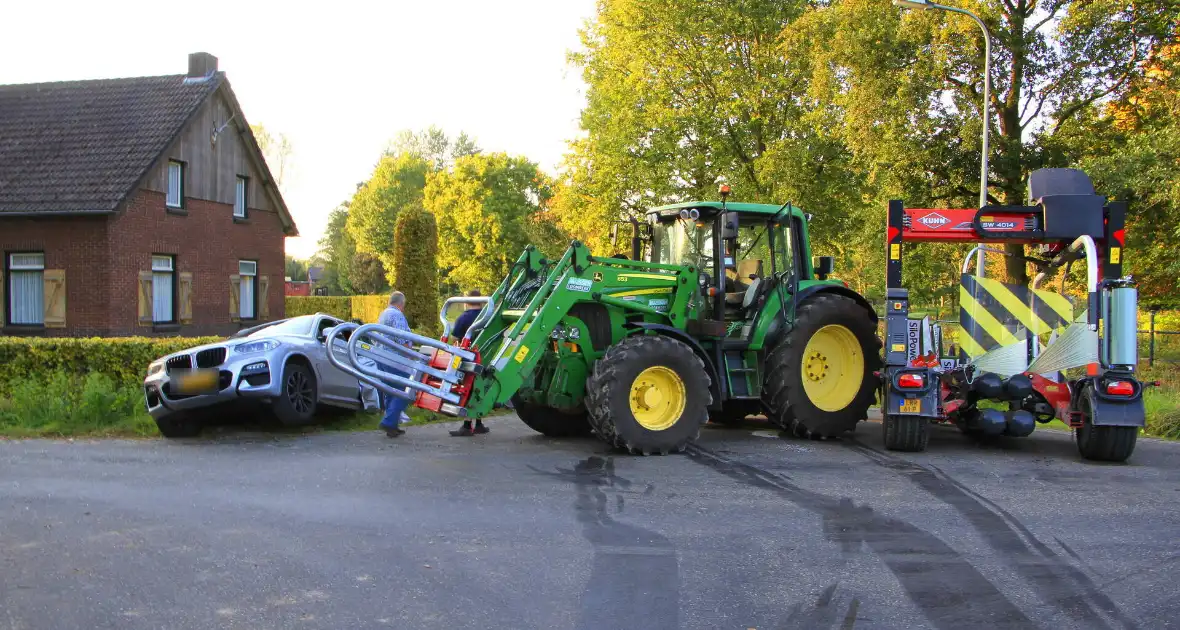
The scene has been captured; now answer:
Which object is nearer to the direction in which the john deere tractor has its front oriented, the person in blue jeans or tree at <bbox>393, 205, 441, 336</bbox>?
the person in blue jeans

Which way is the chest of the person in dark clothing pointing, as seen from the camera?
to the viewer's left

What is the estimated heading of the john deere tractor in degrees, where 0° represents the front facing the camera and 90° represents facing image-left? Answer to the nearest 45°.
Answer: approximately 45°

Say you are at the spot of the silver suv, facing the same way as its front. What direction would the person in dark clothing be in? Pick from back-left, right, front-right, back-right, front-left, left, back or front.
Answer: back-left

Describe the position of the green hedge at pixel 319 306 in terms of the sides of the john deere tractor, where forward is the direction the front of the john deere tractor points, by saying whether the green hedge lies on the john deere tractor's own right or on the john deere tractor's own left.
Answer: on the john deere tractor's own right

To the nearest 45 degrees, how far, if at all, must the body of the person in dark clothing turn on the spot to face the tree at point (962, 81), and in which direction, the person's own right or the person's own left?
approximately 135° to the person's own right

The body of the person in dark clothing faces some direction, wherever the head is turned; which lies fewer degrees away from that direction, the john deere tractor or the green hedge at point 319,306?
the green hedge

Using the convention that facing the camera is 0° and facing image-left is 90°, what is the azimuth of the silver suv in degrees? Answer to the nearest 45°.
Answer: approximately 45°

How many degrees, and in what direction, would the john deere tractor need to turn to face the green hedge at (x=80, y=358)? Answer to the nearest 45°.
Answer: approximately 45° to its right
